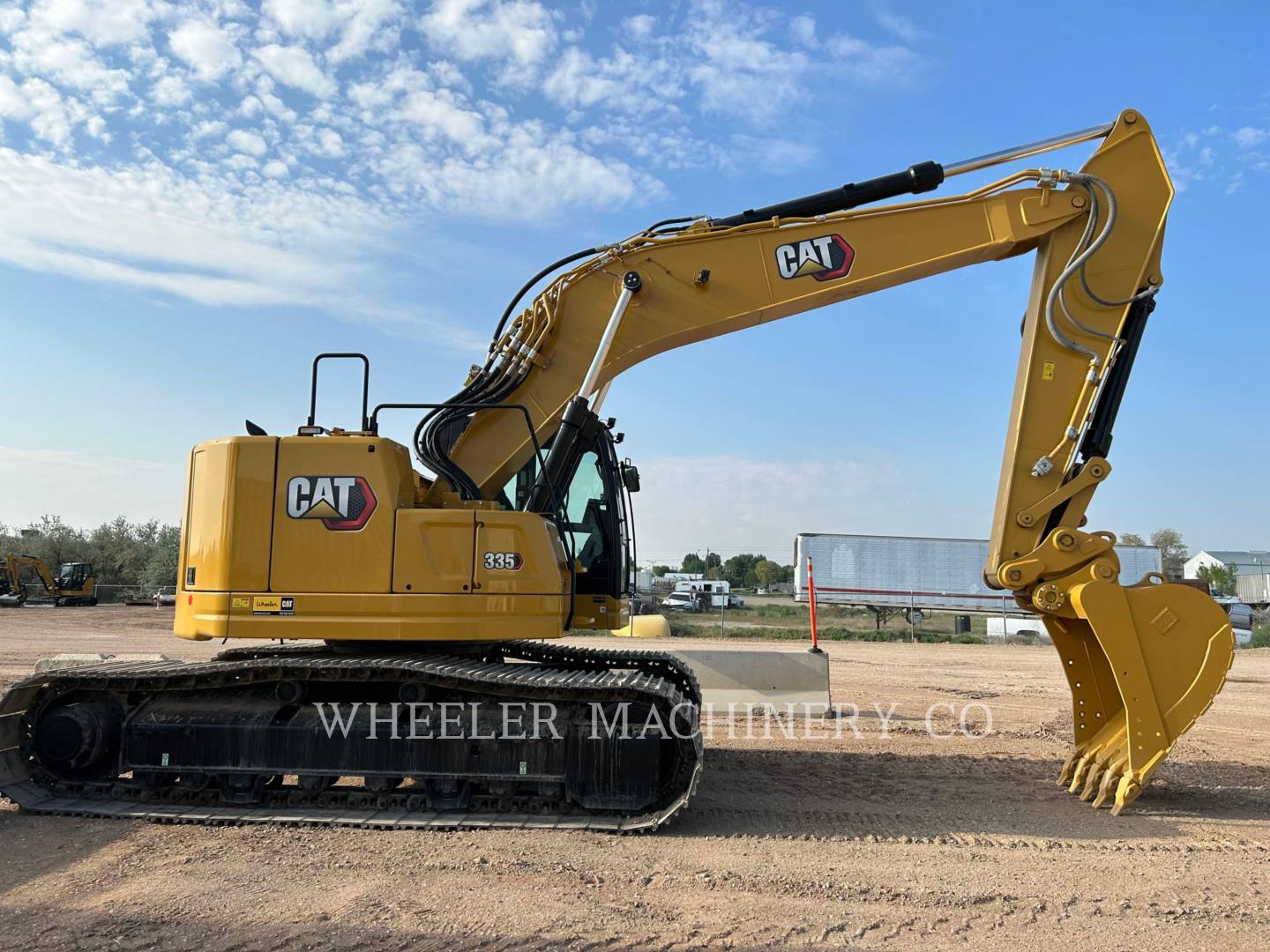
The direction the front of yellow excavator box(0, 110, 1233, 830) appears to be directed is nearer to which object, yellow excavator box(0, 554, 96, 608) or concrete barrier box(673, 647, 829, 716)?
the concrete barrier

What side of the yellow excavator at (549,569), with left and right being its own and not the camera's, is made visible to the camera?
right

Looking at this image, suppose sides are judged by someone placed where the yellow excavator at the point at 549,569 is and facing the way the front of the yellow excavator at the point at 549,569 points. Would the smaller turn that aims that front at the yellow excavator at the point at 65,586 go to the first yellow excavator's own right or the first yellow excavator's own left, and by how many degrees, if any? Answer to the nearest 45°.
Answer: approximately 135° to the first yellow excavator's own left

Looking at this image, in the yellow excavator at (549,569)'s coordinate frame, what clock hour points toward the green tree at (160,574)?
The green tree is roughly at 8 o'clock from the yellow excavator.

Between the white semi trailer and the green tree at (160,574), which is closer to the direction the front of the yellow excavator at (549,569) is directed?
the white semi trailer

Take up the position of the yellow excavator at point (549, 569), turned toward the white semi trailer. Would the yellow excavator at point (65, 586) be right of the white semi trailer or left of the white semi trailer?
left
